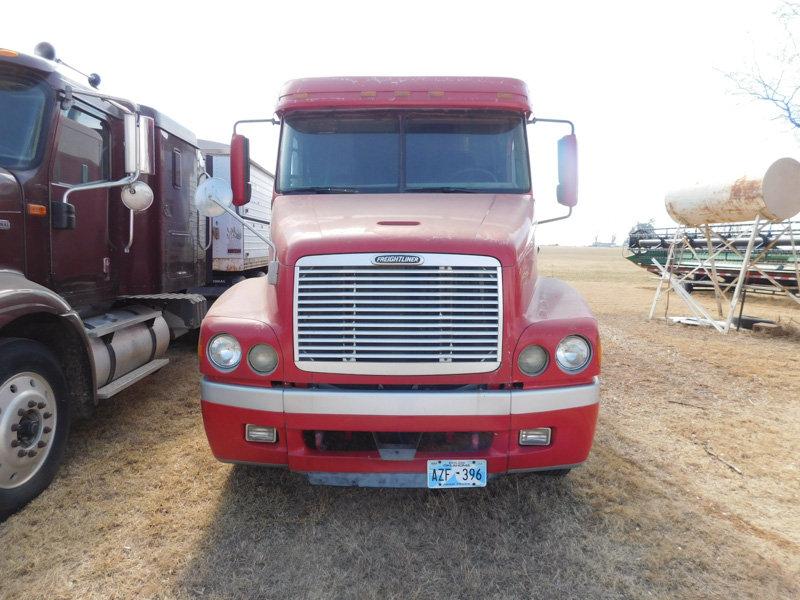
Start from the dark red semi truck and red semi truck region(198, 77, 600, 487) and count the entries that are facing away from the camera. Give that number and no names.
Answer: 0

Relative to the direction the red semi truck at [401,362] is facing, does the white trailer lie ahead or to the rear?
to the rear

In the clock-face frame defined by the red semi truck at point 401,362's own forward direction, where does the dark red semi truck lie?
The dark red semi truck is roughly at 4 o'clock from the red semi truck.

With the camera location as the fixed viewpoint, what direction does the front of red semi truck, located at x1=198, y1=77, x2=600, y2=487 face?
facing the viewer

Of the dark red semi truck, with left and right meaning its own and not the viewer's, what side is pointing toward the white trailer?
back
